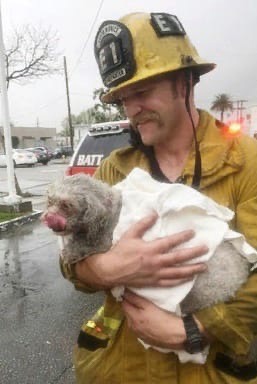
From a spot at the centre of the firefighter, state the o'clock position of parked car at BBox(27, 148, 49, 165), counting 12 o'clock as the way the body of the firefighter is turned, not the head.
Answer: The parked car is roughly at 4 o'clock from the firefighter.

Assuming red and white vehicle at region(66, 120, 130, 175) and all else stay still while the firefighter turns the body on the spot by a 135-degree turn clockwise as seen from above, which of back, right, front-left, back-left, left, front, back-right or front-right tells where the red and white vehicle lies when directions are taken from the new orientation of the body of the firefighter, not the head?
front

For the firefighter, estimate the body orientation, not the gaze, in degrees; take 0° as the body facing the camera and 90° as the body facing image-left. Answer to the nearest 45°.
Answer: approximately 45°

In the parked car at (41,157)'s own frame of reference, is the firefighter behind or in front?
in front

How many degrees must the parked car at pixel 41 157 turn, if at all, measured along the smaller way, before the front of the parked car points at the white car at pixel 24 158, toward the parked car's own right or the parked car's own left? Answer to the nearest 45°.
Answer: approximately 45° to the parked car's own right

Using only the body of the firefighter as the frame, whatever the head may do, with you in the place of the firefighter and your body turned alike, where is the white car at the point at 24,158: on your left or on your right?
on your right

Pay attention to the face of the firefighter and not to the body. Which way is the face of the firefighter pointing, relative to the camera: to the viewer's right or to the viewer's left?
to the viewer's left

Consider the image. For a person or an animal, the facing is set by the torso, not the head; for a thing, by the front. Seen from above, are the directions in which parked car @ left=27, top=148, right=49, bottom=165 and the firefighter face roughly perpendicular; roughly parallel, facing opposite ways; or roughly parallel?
roughly perpendicular
